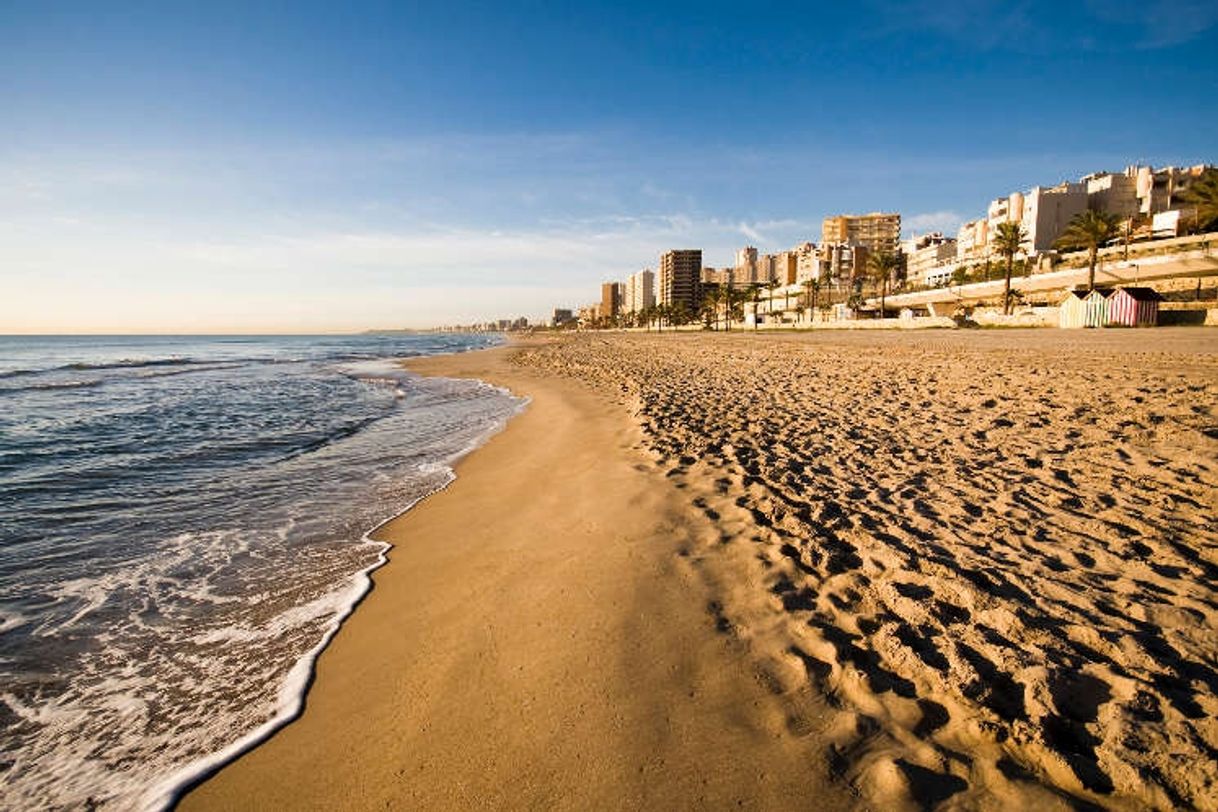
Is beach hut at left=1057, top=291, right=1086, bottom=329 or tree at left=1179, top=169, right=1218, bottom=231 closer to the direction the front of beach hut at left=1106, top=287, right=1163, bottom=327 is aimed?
the beach hut

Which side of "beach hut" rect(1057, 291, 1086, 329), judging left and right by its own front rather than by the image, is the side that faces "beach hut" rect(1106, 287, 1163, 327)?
left

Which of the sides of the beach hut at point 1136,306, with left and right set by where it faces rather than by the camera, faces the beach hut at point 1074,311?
right

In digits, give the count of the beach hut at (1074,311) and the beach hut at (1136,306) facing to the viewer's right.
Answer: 0

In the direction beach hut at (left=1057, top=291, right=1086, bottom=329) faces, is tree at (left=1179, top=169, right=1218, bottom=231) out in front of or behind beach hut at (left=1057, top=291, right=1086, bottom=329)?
behind

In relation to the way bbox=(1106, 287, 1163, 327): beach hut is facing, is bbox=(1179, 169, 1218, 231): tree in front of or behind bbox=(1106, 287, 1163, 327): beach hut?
behind

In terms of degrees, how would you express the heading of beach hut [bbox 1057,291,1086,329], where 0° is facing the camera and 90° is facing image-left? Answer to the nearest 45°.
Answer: approximately 45°
